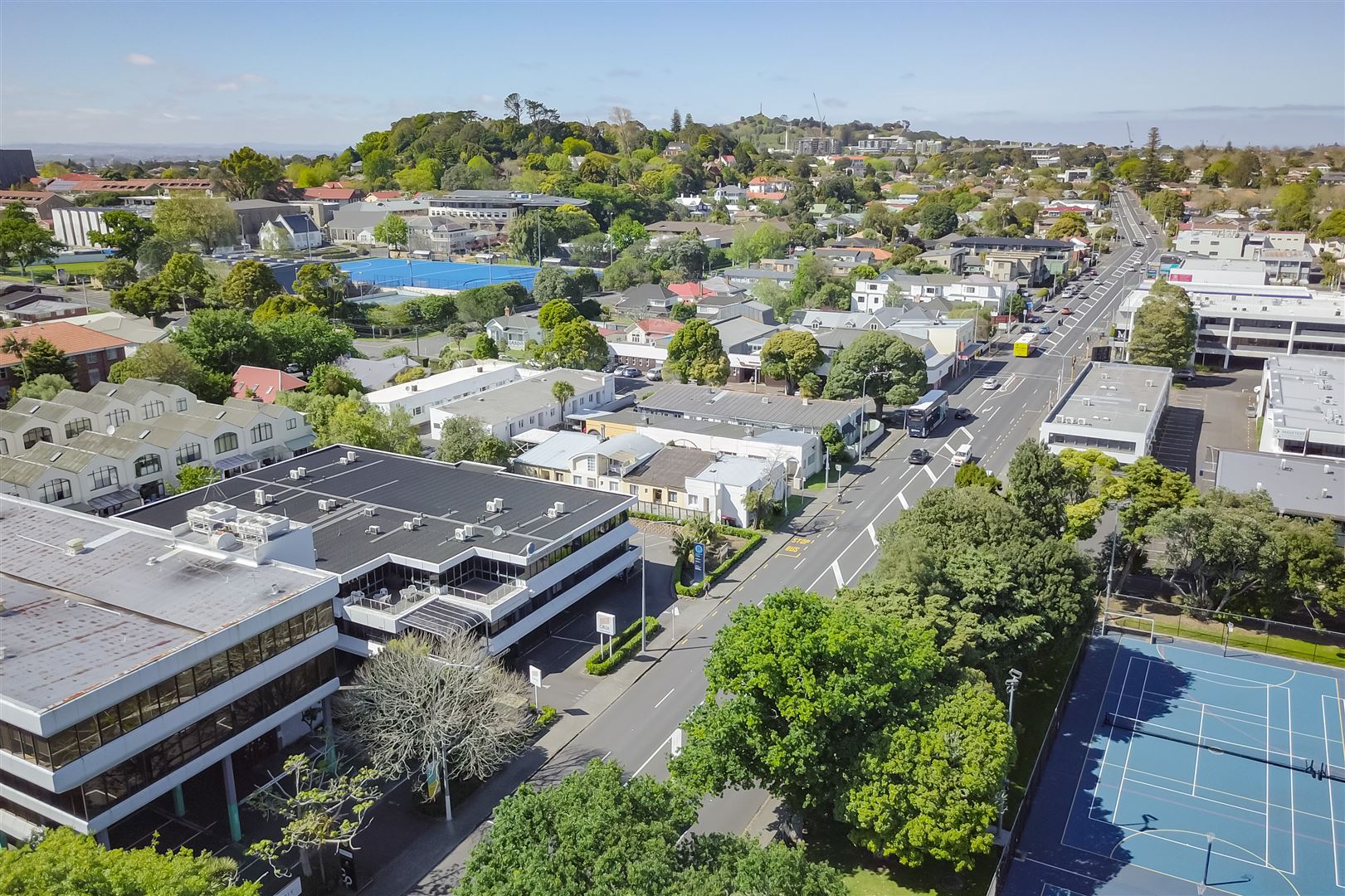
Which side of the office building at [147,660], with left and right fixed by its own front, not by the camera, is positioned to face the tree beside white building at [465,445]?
left

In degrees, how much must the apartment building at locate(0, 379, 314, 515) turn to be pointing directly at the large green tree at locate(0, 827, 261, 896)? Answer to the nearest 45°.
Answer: approximately 45° to its right

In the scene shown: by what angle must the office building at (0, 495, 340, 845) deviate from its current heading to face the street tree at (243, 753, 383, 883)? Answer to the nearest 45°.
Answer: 0° — it already faces it

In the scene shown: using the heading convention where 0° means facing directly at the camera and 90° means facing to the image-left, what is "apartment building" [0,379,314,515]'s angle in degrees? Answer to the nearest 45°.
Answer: approximately 315°

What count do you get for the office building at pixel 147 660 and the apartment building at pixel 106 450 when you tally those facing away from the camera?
0

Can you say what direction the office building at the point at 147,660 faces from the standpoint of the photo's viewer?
facing the viewer and to the right of the viewer

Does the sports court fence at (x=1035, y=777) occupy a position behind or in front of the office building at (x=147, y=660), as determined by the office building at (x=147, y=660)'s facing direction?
in front
